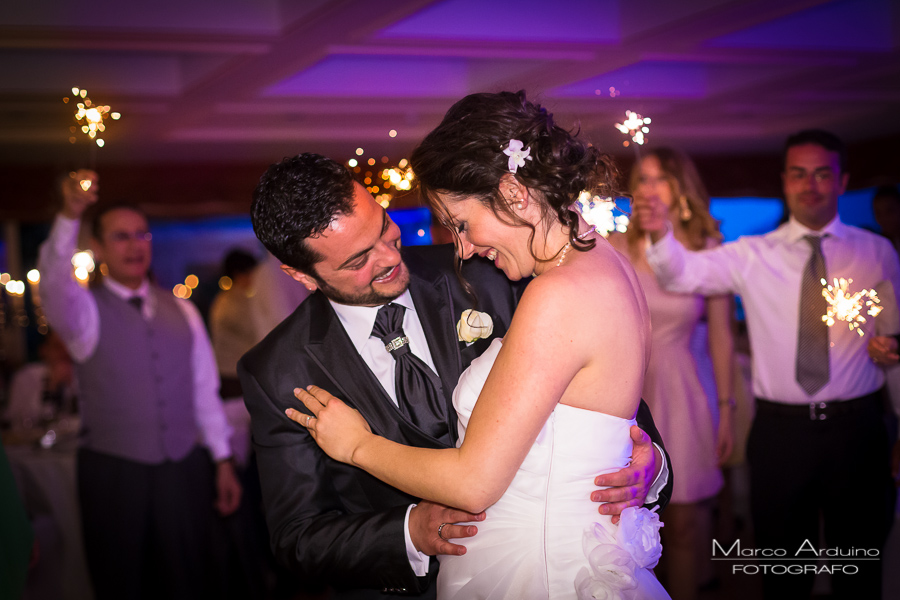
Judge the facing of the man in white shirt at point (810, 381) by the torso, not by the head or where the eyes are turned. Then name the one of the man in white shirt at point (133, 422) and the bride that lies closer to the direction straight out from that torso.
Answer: the bride

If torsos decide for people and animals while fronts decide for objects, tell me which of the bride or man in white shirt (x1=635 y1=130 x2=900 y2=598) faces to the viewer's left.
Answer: the bride

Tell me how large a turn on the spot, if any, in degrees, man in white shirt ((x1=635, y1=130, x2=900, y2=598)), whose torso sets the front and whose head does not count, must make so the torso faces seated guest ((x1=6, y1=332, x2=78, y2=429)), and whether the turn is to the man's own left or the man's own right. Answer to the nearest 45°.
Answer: approximately 90° to the man's own right

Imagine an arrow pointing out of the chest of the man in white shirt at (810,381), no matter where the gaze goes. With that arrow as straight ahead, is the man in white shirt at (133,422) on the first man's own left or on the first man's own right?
on the first man's own right

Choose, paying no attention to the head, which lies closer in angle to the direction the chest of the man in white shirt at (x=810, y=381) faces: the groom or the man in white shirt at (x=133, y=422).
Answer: the groom

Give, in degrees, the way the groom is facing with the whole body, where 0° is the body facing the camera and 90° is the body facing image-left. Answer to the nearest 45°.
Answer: approximately 315°

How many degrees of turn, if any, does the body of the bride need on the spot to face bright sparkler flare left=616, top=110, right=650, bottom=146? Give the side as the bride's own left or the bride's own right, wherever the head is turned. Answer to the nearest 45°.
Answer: approximately 135° to the bride's own right

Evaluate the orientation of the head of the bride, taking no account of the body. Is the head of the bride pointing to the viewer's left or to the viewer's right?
to the viewer's left

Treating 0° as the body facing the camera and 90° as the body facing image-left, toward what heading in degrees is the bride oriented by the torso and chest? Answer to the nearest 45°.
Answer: approximately 90°

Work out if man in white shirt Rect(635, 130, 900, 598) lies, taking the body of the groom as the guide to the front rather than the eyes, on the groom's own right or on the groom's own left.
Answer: on the groom's own left
